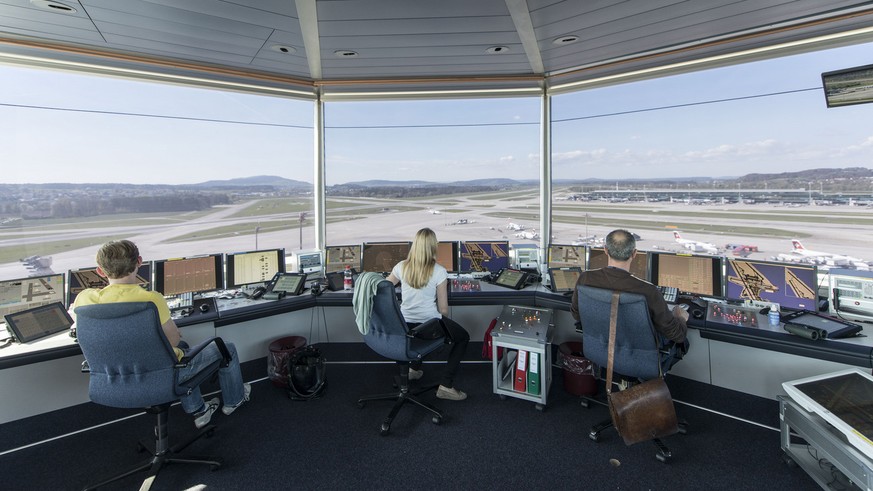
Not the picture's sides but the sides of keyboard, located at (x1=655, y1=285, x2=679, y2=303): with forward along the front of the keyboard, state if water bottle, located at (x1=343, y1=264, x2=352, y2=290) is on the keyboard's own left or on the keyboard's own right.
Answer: on the keyboard's own right

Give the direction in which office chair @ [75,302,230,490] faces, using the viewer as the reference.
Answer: facing away from the viewer and to the right of the viewer

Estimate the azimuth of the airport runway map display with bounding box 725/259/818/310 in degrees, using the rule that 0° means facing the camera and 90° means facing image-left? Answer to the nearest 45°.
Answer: approximately 0°

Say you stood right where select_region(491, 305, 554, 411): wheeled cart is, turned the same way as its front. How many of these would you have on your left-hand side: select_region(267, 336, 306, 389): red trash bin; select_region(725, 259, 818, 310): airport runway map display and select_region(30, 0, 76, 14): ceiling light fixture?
1

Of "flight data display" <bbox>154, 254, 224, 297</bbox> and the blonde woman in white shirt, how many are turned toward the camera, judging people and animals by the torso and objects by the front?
1

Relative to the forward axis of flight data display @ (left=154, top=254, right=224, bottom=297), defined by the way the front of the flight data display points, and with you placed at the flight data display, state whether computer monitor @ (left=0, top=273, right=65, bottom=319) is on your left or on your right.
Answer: on your right

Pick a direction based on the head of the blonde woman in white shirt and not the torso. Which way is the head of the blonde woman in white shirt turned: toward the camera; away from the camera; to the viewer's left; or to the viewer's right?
away from the camera
